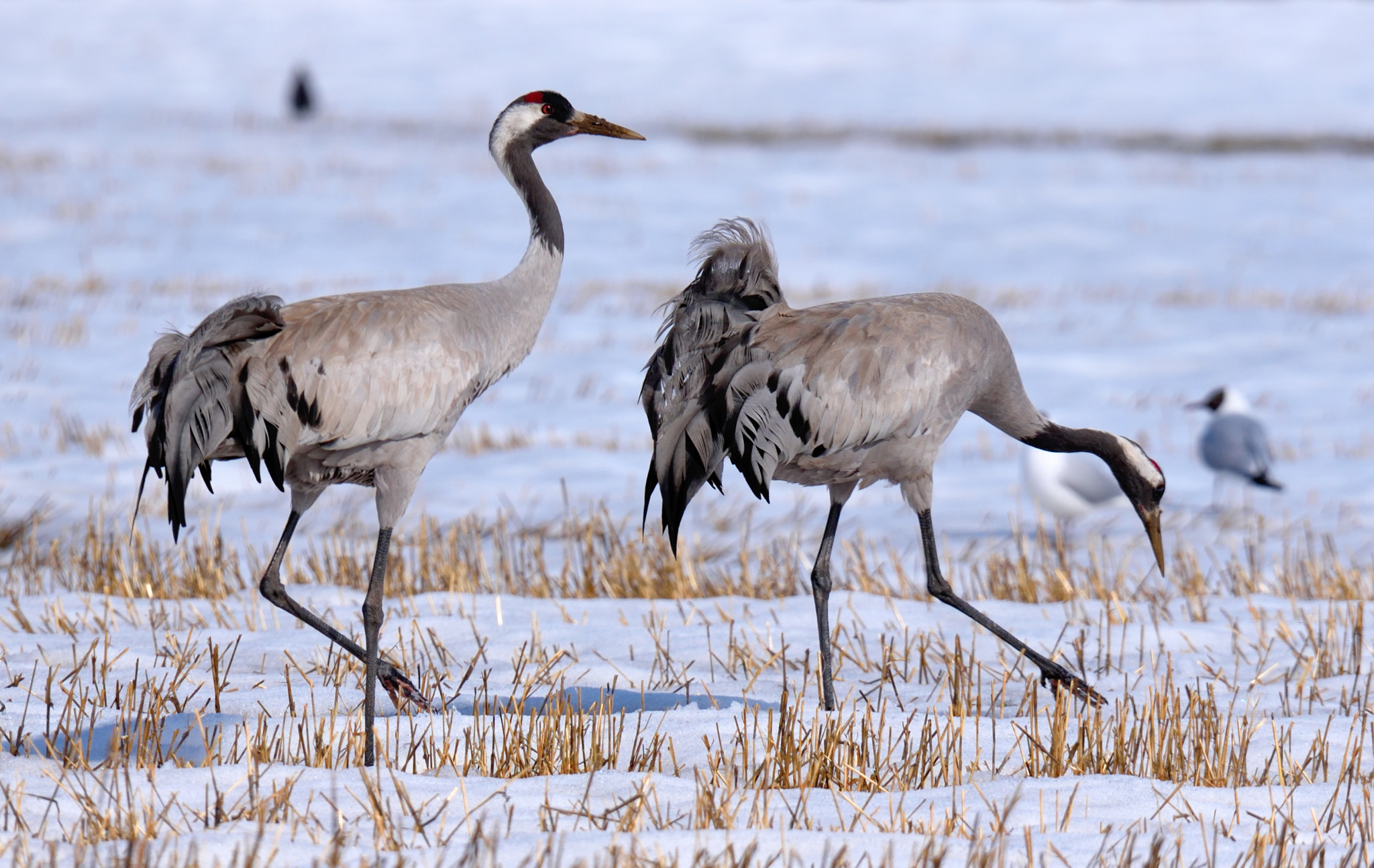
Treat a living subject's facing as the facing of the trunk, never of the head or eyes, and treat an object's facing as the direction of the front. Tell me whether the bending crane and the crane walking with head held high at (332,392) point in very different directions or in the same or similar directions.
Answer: same or similar directions

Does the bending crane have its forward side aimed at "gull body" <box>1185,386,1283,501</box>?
no

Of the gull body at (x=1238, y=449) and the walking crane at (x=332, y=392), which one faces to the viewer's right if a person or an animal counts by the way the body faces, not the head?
the walking crane

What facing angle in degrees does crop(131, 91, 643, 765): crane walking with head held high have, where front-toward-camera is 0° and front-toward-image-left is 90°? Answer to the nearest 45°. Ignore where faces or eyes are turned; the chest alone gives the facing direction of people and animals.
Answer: approximately 270°

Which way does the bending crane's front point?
to the viewer's right

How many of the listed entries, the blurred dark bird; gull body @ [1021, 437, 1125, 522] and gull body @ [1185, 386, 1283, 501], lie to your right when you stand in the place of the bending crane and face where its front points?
0

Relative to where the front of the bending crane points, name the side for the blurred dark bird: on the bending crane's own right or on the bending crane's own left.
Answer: on the bending crane's own left

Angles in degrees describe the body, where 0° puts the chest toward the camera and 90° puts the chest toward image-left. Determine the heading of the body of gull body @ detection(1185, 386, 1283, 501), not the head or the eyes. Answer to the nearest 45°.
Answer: approximately 135°

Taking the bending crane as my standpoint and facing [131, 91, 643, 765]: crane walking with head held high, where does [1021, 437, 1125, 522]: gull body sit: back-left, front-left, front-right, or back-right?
back-right

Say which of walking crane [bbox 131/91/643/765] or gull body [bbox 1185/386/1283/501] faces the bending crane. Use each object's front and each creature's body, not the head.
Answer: the walking crane

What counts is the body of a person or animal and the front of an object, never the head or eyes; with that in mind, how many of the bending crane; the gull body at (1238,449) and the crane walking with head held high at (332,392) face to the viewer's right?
2

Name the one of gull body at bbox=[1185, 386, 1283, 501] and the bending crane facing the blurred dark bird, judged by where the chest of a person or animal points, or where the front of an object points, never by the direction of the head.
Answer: the gull body

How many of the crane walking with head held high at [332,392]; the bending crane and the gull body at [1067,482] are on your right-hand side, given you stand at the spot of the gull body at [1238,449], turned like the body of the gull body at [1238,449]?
0

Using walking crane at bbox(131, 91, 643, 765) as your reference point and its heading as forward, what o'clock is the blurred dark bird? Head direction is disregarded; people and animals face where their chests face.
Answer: The blurred dark bird is roughly at 9 o'clock from the walking crane.
